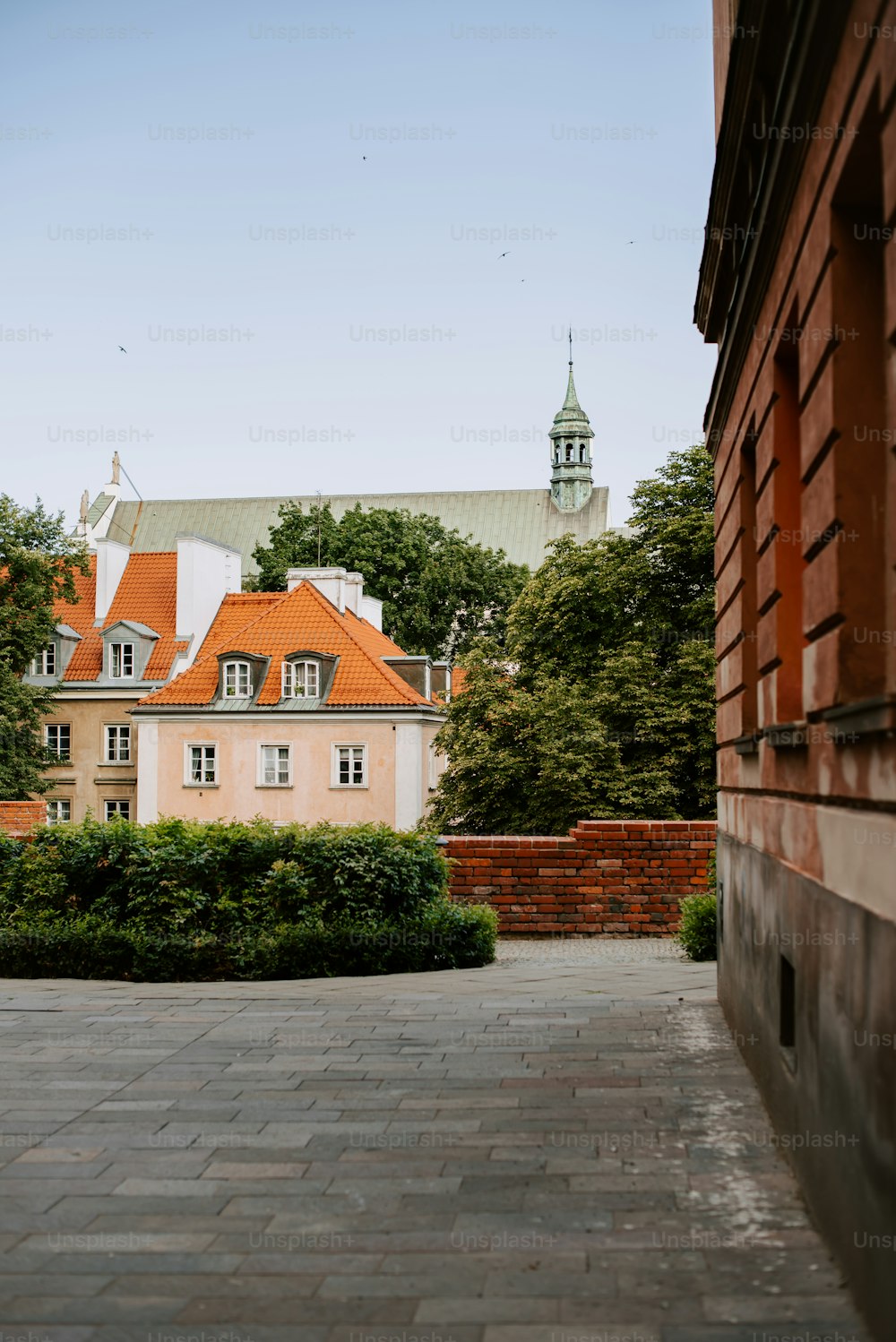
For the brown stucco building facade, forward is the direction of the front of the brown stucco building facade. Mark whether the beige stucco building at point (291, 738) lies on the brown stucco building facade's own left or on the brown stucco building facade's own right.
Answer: on the brown stucco building facade's own right

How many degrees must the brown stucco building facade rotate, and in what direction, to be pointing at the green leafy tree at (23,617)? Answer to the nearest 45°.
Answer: approximately 45° to its right

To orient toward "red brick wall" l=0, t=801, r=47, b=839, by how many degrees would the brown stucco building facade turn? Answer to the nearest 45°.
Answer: approximately 45° to its right

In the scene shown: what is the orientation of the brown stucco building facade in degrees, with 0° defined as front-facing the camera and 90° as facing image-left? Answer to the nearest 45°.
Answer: approximately 90°

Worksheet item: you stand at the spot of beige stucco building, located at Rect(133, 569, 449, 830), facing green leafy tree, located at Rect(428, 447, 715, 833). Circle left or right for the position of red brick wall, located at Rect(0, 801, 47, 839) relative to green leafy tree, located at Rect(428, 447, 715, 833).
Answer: right

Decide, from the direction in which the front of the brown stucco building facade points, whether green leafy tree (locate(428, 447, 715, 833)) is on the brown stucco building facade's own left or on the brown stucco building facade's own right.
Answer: on the brown stucco building facade's own right
